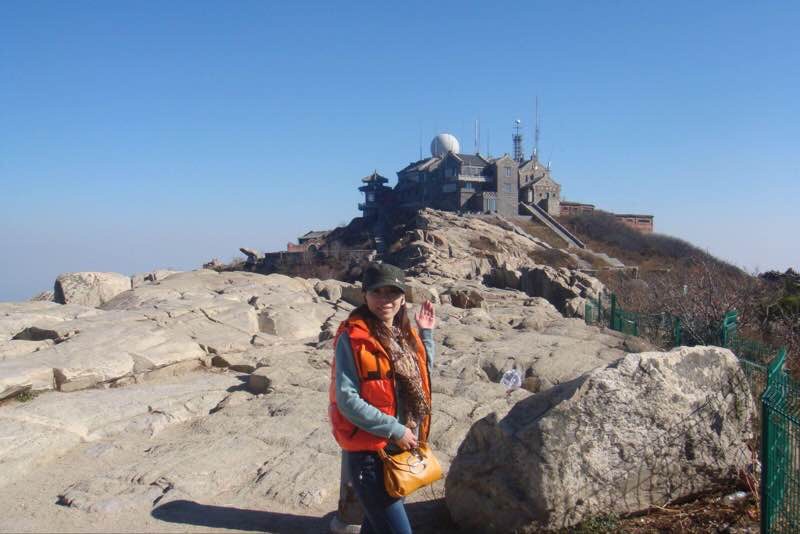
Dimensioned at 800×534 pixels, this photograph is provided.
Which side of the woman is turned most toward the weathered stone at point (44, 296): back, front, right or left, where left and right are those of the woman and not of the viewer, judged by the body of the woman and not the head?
back

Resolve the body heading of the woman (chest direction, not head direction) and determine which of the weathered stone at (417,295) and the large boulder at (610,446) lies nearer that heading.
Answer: the large boulder

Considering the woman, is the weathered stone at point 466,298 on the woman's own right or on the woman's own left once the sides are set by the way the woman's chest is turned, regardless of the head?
on the woman's own left

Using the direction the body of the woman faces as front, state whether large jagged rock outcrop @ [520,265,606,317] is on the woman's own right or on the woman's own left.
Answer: on the woman's own left

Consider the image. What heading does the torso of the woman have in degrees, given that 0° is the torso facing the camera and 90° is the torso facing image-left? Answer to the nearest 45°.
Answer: approximately 315°

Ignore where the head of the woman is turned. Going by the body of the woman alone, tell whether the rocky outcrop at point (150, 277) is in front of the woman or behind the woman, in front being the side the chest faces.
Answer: behind

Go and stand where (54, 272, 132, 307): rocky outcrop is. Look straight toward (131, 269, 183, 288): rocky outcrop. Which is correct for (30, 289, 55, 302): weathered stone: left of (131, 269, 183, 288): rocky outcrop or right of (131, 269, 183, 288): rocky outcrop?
left

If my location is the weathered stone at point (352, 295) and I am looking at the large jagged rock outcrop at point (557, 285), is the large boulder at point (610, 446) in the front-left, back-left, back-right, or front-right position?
back-right

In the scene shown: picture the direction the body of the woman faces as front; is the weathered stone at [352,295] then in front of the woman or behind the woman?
behind

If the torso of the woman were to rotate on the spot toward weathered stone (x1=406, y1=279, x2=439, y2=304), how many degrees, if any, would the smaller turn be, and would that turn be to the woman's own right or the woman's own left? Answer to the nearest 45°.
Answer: approximately 135° to the woman's own left

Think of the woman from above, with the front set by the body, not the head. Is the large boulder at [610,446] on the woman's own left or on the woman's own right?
on the woman's own left
